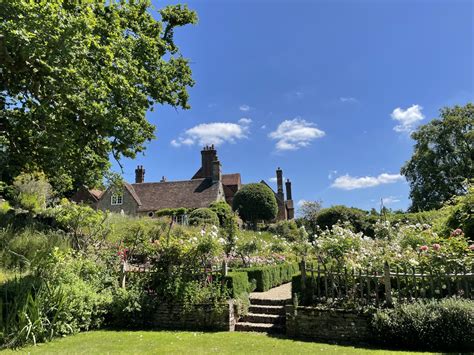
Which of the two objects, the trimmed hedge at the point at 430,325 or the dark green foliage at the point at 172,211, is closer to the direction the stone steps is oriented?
the trimmed hedge

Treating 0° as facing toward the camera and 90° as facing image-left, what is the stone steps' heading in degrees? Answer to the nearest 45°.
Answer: approximately 0°

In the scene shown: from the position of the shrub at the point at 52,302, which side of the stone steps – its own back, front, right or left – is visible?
right

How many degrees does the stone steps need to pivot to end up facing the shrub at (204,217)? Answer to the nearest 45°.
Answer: approximately 180°

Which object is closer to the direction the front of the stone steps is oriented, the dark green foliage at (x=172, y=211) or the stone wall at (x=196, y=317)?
the stone wall

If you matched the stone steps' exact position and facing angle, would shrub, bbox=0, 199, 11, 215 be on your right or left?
on your right

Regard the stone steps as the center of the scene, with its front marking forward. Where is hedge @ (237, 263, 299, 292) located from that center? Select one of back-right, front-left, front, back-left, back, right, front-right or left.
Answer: back

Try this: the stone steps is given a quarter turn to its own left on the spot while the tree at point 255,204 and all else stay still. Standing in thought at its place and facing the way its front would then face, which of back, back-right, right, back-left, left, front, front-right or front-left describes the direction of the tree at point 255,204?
left

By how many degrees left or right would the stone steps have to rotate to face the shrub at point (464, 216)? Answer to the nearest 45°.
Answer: approximately 90° to its left

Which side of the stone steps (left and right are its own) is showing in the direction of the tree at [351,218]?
back

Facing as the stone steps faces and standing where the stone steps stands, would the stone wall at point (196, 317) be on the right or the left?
on its right
